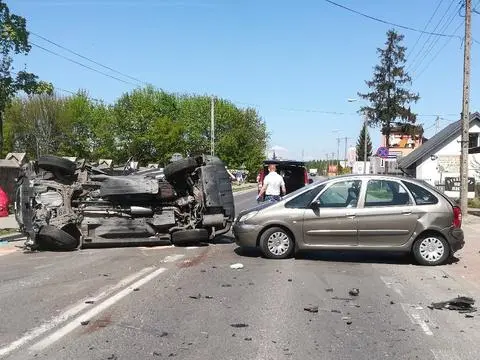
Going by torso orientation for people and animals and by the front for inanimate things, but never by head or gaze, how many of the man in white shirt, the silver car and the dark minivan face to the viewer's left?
1

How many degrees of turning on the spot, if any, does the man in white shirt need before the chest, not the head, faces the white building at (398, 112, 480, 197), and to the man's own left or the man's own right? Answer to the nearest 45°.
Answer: approximately 45° to the man's own right

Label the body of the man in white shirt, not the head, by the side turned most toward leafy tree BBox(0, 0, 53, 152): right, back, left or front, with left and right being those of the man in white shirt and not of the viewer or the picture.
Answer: left

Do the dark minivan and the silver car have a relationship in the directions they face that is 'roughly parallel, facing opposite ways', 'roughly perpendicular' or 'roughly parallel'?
roughly perpendicular

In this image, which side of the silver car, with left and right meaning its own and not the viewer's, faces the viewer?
left

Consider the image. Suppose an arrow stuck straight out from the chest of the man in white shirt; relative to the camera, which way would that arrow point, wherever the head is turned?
away from the camera

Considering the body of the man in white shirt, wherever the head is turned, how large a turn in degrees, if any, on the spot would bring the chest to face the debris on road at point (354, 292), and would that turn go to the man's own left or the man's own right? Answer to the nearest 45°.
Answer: approximately 180°

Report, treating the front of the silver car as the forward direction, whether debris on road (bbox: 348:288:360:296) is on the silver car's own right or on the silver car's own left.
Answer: on the silver car's own left

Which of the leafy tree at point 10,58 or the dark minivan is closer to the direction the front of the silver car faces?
the leafy tree

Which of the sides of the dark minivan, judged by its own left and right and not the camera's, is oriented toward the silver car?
back

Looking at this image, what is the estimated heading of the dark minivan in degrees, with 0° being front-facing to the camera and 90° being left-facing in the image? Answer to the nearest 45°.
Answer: approximately 180°

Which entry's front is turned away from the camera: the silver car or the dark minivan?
the dark minivan

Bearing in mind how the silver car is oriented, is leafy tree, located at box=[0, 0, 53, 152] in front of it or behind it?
in front
